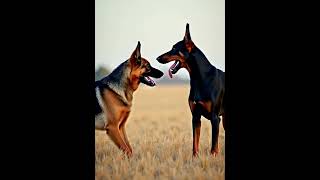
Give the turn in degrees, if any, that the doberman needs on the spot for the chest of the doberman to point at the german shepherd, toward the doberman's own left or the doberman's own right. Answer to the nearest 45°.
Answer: approximately 45° to the doberman's own right

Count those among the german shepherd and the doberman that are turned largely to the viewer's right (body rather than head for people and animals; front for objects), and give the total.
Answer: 1

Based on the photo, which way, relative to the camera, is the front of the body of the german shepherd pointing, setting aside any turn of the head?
to the viewer's right

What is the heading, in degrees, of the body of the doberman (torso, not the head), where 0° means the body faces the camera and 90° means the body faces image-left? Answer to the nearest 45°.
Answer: approximately 45°

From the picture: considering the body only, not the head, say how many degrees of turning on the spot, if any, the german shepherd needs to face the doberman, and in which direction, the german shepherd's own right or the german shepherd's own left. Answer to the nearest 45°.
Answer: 0° — it already faces it
